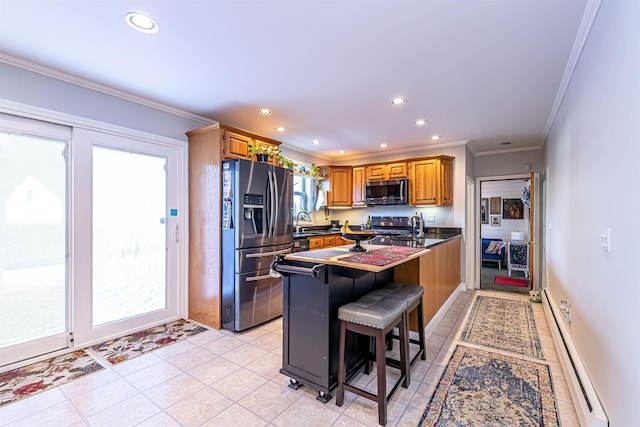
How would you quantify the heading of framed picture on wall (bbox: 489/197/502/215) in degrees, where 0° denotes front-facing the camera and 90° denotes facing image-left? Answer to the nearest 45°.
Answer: approximately 0°

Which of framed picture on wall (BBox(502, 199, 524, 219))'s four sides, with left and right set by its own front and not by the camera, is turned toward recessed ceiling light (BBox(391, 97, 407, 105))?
front

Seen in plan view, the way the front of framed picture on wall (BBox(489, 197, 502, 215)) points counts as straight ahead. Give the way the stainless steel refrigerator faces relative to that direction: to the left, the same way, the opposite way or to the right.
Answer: to the left

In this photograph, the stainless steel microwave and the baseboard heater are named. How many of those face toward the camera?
1

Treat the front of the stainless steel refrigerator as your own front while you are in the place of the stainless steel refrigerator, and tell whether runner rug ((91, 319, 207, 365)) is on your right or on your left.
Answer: on your right

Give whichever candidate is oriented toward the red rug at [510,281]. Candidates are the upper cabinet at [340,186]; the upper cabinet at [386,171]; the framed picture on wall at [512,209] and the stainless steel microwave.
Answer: the framed picture on wall

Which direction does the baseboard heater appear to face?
to the viewer's left

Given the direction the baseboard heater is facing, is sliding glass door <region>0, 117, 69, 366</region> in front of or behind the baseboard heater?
in front

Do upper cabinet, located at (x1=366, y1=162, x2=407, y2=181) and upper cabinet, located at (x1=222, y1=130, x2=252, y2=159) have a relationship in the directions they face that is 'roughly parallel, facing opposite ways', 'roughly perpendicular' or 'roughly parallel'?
roughly perpendicular

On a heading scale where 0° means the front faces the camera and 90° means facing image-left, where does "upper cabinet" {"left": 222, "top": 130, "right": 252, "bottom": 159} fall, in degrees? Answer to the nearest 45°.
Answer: approximately 315°

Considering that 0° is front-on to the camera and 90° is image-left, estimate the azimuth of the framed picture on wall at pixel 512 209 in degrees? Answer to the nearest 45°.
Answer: approximately 0°
